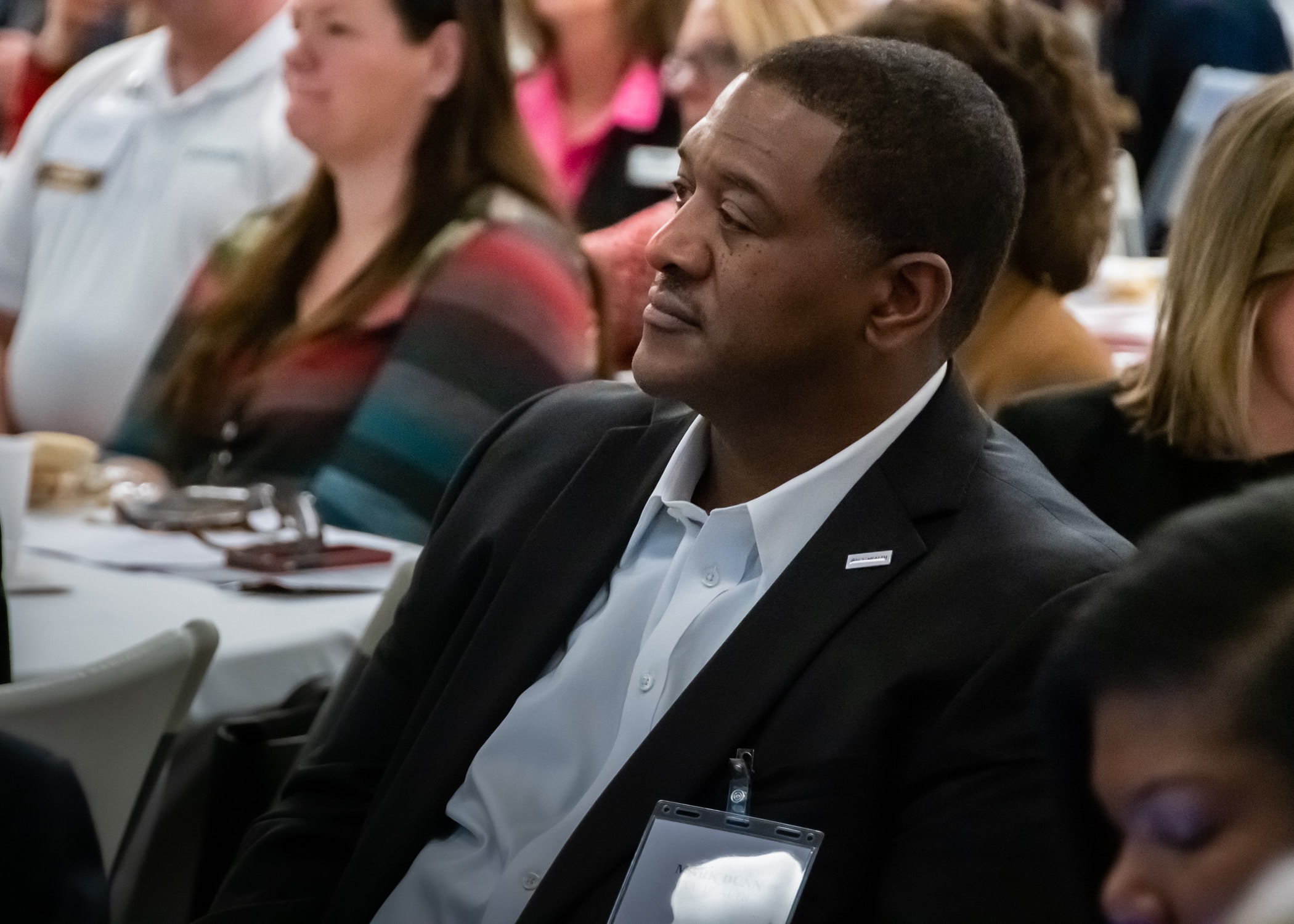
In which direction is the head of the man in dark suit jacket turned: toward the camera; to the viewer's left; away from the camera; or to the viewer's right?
to the viewer's left

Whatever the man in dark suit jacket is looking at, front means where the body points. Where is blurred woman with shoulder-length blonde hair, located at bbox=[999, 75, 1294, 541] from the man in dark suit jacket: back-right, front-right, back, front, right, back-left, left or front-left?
back

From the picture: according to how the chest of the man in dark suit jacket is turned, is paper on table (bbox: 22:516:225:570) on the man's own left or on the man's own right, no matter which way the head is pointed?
on the man's own right

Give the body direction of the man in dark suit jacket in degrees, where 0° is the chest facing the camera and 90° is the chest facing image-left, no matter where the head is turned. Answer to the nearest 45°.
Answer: approximately 45°
